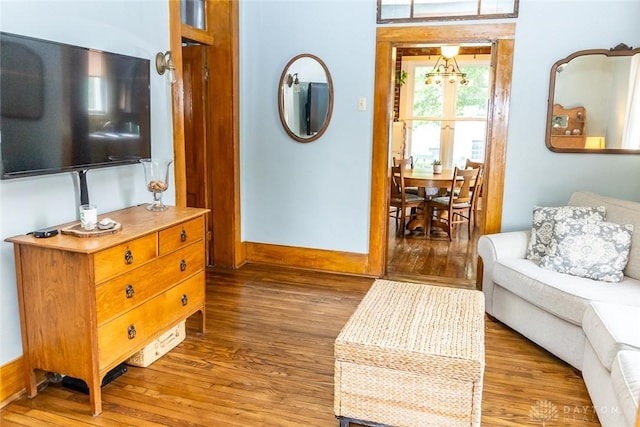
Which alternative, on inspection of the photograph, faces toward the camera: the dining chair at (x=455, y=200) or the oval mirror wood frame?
the oval mirror wood frame

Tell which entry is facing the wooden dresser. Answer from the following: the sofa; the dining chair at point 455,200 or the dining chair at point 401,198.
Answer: the sofa

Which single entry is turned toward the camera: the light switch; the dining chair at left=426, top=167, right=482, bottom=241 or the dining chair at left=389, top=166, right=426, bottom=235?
the light switch

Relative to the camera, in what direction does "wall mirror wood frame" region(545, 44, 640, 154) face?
facing the viewer

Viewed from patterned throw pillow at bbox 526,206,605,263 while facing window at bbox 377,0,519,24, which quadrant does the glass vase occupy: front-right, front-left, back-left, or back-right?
front-left

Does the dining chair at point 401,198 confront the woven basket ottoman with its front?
no

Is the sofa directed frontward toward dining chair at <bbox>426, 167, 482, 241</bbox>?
no

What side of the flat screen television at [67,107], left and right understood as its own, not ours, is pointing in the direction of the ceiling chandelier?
left

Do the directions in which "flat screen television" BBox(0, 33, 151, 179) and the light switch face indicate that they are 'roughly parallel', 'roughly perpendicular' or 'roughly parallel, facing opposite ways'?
roughly perpendicular

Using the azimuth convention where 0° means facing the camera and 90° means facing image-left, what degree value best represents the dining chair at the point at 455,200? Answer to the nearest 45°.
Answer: approximately 135°

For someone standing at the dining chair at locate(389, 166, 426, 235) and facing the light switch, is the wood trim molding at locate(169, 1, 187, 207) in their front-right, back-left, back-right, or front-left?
front-right

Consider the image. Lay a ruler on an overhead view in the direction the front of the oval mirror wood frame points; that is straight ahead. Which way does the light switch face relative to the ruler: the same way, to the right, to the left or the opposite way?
the same way

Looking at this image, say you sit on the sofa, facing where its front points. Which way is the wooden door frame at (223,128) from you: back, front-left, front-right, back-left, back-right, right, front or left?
front-right

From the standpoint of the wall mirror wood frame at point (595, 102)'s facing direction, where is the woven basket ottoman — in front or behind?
in front

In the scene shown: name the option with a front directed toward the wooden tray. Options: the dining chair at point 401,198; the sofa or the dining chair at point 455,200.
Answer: the sofa

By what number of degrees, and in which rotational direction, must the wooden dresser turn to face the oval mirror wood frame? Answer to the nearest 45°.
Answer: approximately 90° to its left

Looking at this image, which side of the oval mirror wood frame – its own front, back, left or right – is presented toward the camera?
front

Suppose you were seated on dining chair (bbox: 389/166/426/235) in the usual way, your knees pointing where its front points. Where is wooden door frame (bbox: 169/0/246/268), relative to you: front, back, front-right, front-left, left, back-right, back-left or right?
back

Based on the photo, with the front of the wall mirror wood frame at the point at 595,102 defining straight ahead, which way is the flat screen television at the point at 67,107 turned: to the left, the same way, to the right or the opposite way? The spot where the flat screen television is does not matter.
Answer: to the left

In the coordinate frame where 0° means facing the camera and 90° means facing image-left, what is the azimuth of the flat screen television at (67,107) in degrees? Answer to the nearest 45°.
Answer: approximately 315°

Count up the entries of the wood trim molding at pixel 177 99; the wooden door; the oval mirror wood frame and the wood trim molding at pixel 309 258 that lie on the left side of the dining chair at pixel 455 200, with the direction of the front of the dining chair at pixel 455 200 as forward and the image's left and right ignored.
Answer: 4

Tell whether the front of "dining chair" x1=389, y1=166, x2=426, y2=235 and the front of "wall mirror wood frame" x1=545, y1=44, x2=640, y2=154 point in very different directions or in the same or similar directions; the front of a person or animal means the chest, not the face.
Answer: very different directions
